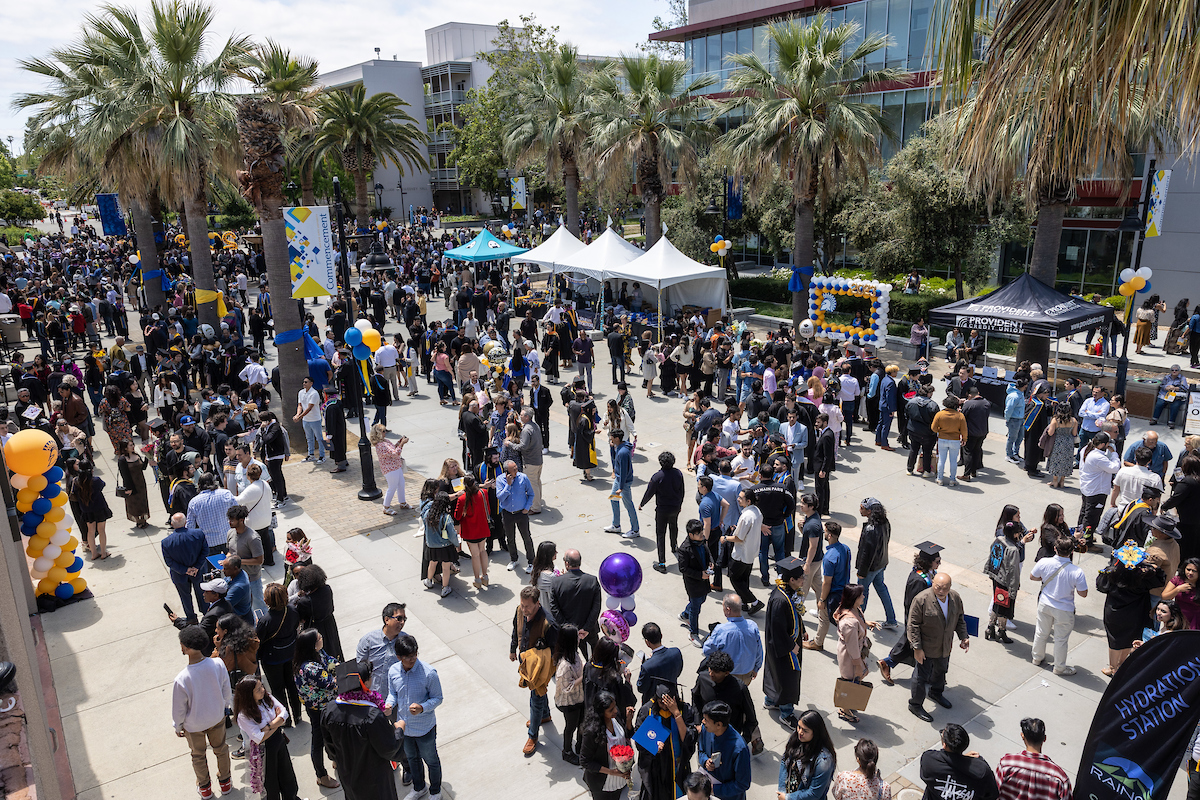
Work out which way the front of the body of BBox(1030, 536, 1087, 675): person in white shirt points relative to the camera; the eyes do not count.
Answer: away from the camera

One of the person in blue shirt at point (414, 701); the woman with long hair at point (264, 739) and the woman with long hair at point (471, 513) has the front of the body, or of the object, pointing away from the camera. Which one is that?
the woman with long hair at point (471, 513)

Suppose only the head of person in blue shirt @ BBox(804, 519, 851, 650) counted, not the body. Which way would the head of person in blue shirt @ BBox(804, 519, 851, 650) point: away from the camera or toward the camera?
away from the camera

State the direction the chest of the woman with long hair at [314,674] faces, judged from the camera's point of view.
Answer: to the viewer's right

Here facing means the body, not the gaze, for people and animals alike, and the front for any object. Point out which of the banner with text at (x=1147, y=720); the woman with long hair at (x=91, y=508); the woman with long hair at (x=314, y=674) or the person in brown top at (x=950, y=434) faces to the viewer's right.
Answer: the woman with long hair at (x=314, y=674)

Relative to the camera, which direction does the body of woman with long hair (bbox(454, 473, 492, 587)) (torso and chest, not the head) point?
away from the camera

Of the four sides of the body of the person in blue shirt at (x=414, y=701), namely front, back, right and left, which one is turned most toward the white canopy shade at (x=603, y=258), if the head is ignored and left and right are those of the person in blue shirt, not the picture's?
back

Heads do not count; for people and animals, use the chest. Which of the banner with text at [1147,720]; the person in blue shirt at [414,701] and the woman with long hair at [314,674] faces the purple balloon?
the woman with long hair

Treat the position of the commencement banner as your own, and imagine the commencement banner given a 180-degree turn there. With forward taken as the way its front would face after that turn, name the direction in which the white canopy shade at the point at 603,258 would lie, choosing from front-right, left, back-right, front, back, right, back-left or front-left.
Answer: front-right
